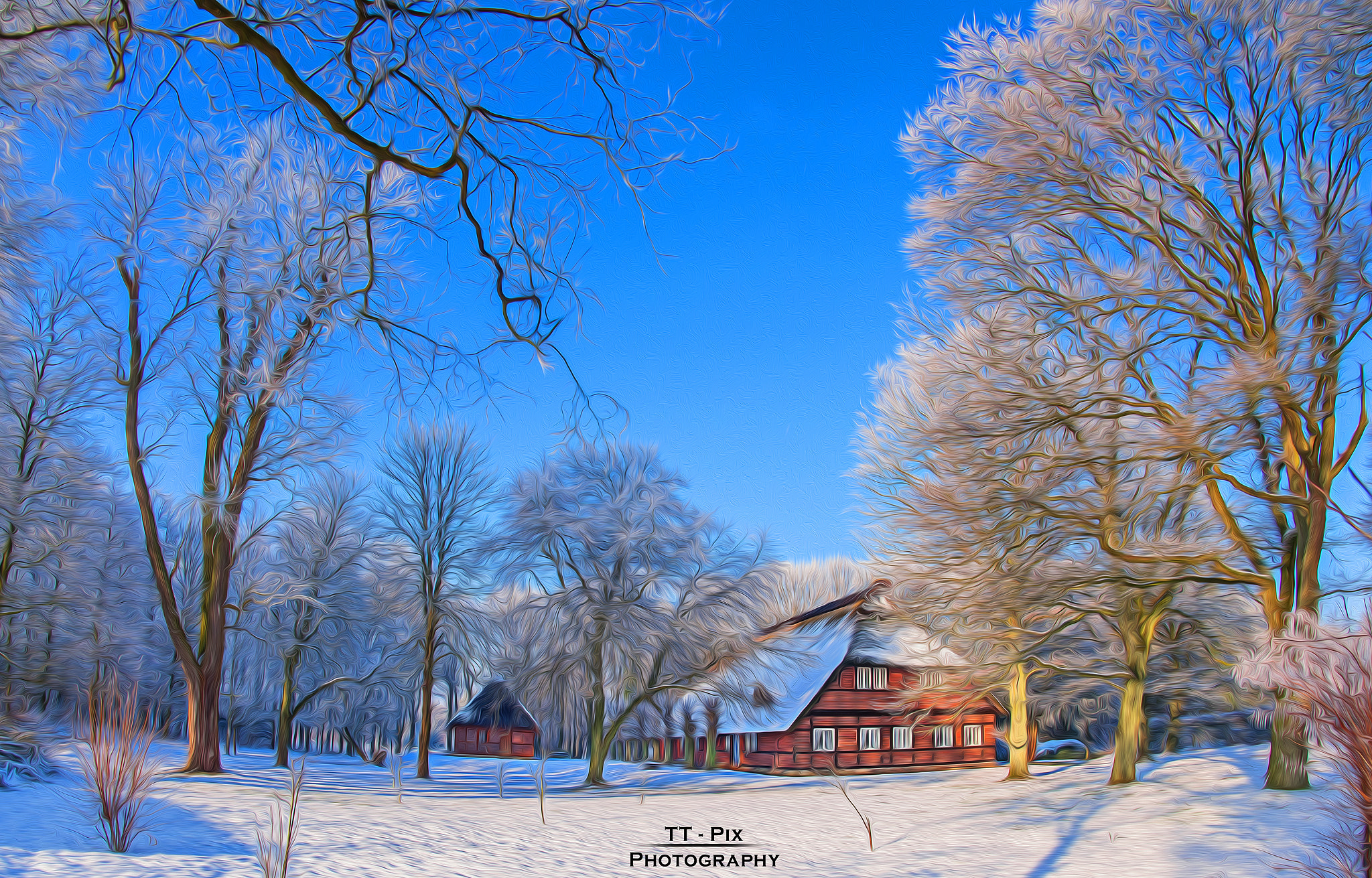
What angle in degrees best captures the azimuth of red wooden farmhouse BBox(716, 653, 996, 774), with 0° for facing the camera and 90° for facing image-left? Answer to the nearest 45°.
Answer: approximately 0°

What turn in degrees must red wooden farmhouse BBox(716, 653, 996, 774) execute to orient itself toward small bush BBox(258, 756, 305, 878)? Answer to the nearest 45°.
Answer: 0° — it already faces it

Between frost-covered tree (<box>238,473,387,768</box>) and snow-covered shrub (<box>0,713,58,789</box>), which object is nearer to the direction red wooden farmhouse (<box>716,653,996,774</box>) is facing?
the snow-covered shrub

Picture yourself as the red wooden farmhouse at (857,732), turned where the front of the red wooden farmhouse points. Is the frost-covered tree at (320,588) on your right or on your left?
on your right

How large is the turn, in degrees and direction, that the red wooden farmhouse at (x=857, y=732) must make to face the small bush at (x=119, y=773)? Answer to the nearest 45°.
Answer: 0° — it already faces it

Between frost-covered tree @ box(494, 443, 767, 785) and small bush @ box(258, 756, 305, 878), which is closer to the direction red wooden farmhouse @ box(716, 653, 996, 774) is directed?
the small bush

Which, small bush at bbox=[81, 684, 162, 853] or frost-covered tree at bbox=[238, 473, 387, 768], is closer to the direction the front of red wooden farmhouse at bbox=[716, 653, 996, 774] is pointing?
the small bush

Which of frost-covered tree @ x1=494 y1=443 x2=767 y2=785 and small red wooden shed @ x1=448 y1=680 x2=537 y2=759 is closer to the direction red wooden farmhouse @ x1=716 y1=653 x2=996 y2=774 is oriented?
the frost-covered tree

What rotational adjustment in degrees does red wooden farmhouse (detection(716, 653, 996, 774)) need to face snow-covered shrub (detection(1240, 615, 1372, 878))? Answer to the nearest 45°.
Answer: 0° — it already faces it

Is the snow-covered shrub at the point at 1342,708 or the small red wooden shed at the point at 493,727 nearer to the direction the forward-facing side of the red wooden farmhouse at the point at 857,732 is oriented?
the snow-covered shrub

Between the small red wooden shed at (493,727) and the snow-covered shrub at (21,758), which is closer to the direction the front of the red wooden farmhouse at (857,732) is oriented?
the snow-covered shrub
